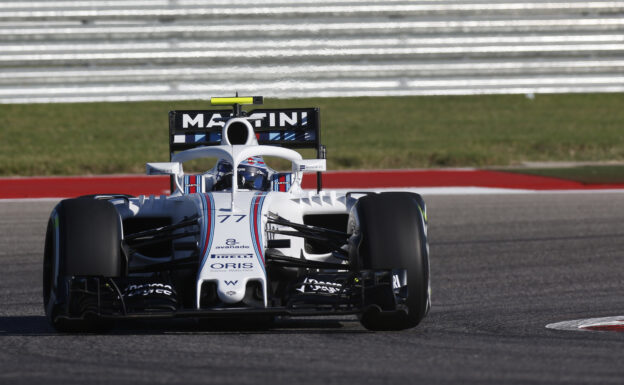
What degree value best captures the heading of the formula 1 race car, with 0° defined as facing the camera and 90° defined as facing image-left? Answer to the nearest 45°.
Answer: approximately 0°
